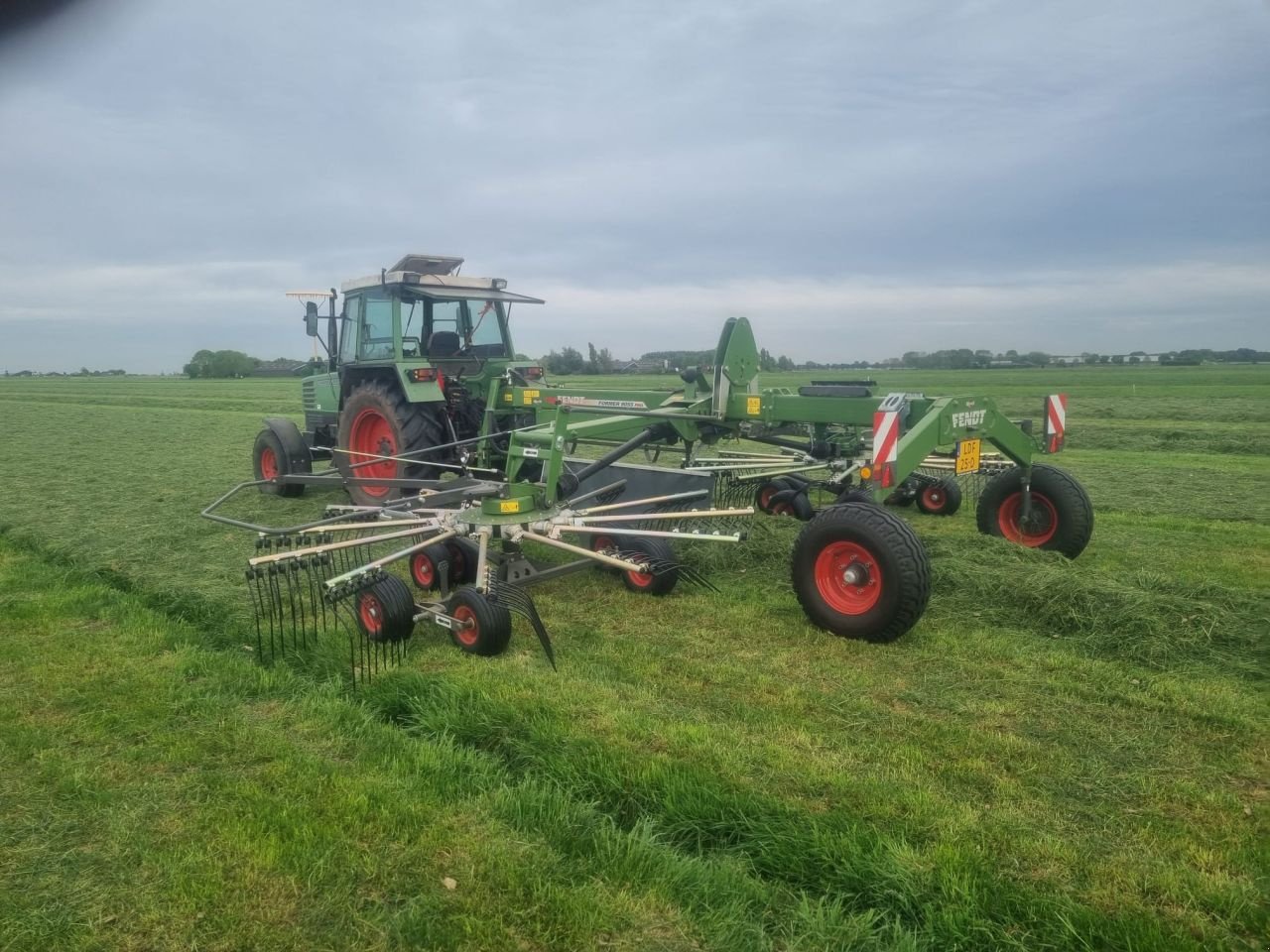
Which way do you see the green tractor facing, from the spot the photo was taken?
facing away from the viewer and to the left of the viewer
